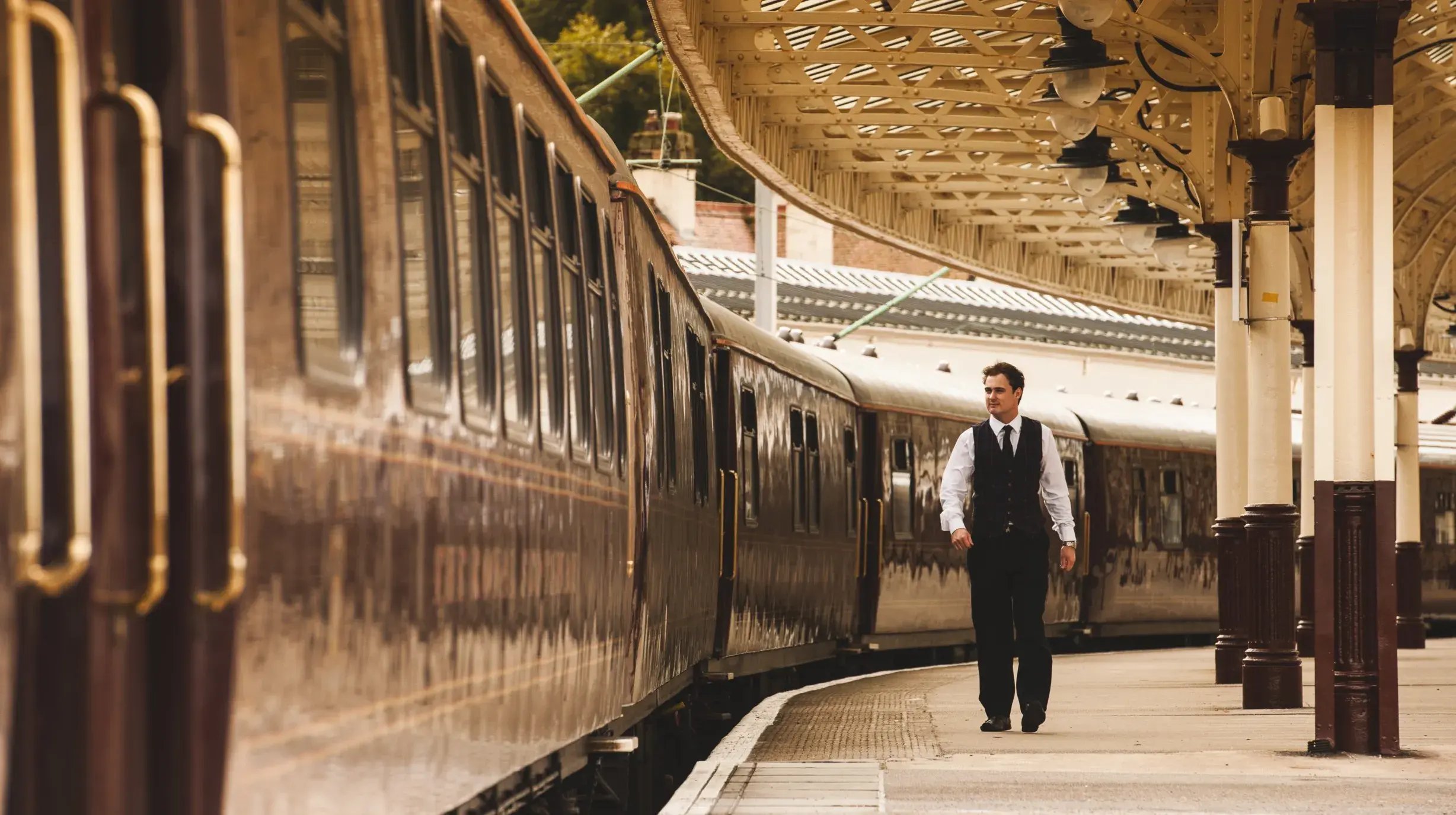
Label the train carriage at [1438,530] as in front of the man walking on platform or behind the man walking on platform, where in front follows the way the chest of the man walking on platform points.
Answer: behind

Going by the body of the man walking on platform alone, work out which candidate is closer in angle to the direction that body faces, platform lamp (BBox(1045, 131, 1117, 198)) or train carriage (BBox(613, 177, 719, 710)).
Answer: the train carriage

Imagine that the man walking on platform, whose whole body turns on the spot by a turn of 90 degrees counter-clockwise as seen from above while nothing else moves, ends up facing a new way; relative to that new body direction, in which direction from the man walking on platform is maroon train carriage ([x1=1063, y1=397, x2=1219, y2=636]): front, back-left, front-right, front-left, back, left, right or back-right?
left

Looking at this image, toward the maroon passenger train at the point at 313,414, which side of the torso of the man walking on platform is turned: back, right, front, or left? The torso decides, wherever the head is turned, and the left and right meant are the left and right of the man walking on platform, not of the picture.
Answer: front

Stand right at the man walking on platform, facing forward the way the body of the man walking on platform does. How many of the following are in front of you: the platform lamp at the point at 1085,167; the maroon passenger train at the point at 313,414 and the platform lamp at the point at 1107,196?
1

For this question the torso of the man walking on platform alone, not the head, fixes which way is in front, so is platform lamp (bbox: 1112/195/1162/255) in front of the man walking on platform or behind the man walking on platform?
behind

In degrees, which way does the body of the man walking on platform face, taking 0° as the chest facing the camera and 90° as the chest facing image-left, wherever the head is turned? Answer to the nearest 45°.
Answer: approximately 0°
